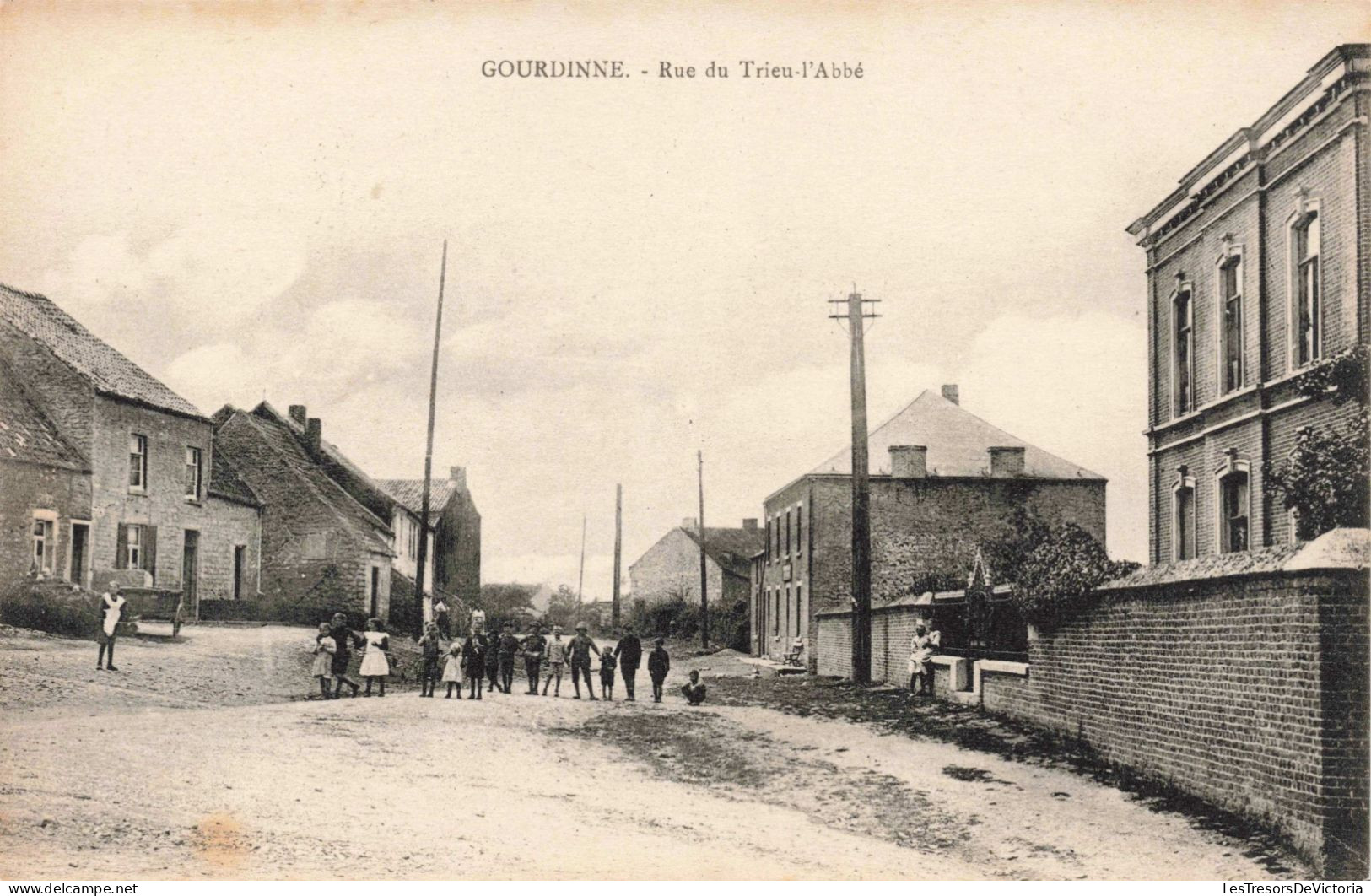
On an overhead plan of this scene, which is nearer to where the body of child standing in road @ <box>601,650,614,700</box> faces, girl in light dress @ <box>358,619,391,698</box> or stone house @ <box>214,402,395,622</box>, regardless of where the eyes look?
the girl in light dress

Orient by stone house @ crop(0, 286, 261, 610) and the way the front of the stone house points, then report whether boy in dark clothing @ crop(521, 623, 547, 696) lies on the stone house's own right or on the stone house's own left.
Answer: on the stone house's own left

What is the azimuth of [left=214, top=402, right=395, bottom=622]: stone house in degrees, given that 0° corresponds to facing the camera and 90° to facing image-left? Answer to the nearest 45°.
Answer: approximately 270°

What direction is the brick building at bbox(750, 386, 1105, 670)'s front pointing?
to the viewer's left

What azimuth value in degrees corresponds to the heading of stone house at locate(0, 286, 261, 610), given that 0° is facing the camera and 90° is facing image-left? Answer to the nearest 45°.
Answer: approximately 315°

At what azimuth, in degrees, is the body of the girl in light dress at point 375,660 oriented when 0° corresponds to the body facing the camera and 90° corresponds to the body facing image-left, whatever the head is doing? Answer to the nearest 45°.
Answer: approximately 0°

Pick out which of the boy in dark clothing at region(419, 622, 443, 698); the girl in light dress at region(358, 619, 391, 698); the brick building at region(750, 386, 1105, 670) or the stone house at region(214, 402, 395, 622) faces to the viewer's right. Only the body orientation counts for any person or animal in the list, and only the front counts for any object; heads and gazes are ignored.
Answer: the stone house

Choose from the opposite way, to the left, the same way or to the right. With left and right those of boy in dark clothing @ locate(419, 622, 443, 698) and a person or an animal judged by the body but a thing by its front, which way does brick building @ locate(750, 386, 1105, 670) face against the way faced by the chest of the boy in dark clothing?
to the right

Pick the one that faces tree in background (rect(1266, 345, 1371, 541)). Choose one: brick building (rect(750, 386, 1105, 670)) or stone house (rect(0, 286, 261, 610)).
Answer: the stone house

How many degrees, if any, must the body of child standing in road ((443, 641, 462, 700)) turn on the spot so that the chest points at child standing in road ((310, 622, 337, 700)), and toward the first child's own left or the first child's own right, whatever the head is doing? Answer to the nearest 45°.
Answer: approximately 45° to the first child's own right

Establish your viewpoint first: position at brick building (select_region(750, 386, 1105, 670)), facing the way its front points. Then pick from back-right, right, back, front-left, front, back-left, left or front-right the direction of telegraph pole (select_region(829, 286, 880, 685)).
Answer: left
